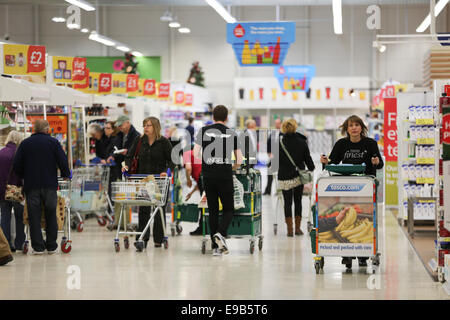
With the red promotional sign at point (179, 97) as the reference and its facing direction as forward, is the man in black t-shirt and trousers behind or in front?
in front

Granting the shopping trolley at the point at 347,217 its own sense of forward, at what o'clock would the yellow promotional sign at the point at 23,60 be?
The yellow promotional sign is roughly at 4 o'clock from the shopping trolley.

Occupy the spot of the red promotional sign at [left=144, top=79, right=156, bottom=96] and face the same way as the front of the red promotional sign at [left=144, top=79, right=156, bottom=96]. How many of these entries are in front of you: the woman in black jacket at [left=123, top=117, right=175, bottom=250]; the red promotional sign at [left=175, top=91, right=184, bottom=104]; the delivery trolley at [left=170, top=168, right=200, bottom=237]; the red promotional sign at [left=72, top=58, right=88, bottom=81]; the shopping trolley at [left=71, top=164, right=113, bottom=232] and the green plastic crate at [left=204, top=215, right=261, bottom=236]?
5

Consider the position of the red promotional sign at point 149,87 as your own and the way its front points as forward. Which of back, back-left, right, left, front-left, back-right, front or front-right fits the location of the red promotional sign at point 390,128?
front-left

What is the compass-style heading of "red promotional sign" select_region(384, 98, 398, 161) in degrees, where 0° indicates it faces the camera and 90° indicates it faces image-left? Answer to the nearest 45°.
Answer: approximately 0°

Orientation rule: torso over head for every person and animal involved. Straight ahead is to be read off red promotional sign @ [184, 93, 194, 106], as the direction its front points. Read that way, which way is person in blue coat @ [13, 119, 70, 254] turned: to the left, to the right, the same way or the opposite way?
the opposite way

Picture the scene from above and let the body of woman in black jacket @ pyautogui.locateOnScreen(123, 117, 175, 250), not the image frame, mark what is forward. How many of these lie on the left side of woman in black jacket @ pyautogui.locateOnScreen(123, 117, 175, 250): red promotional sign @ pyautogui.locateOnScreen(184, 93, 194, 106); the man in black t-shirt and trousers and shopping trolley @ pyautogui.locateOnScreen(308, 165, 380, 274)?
2

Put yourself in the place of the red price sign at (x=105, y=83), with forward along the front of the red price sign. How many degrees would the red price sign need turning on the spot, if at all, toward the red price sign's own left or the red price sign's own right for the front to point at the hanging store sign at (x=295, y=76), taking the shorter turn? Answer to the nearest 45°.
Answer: approximately 135° to the red price sign's own left

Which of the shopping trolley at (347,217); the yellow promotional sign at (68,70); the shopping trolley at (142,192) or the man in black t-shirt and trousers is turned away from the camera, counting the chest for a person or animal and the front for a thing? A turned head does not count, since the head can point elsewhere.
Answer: the man in black t-shirt and trousers

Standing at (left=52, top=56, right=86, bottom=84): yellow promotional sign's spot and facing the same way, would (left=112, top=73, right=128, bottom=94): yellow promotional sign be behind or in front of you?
behind

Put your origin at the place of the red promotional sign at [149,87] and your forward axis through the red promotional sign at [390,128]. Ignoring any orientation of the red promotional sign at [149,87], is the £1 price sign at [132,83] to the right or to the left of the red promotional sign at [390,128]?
right

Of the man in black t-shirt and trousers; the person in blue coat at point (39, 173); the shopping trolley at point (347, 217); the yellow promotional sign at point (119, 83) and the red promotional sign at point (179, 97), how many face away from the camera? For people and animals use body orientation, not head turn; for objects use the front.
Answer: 2

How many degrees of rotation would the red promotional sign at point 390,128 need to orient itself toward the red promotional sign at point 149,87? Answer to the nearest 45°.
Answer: approximately 135° to its right
